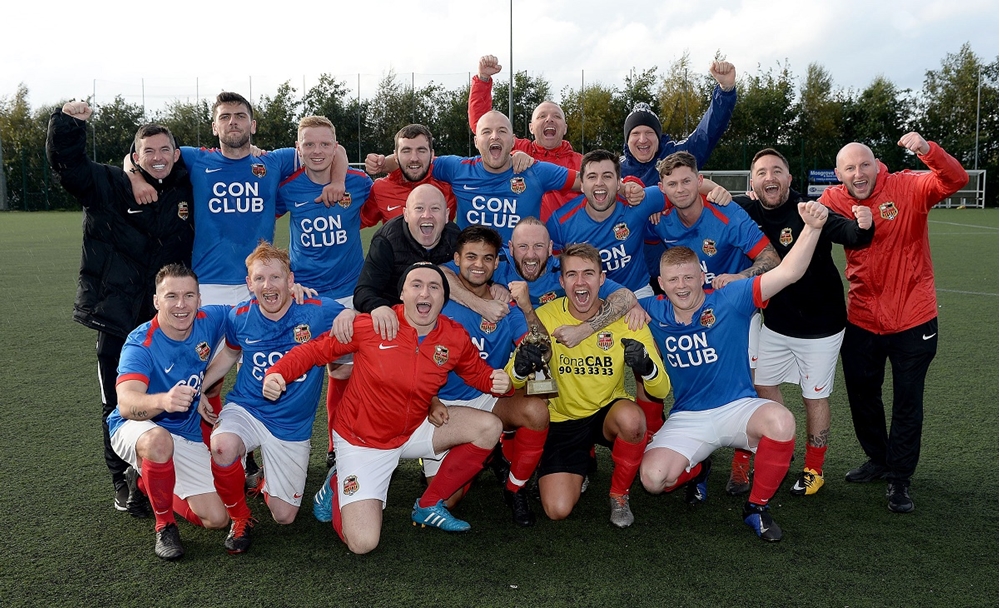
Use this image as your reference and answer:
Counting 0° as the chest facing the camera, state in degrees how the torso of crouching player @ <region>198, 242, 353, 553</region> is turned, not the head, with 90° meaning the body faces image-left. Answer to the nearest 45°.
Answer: approximately 0°

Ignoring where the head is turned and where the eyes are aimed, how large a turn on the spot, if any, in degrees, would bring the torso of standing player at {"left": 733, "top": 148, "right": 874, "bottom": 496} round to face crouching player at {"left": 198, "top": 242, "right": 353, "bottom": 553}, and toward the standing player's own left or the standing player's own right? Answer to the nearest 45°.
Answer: approximately 45° to the standing player's own right

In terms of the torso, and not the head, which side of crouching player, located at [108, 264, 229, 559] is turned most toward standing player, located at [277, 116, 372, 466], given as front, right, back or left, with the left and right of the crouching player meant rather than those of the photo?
left

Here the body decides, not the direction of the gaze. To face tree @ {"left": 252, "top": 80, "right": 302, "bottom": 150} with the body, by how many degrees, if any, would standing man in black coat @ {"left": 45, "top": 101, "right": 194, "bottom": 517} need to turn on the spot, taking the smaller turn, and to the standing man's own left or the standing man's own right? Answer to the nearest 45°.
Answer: approximately 135° to the standing man's own left

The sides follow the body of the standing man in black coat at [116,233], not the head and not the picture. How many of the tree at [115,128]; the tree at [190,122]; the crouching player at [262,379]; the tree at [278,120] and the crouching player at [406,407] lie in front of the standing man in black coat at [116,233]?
2

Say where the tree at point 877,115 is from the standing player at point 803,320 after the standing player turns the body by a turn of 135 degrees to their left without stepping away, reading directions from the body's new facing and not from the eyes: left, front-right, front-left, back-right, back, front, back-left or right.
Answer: front-left

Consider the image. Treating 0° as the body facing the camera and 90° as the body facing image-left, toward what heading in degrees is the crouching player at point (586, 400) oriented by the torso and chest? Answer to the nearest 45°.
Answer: approximately 0°

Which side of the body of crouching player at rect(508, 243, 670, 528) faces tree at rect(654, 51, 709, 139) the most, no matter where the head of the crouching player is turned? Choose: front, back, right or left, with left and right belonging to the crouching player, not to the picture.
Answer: back

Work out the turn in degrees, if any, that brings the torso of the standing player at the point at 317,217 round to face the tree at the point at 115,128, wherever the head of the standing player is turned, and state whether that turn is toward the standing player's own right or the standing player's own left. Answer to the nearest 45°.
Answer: approximately 180°

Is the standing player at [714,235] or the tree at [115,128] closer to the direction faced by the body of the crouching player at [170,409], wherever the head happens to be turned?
the standing player

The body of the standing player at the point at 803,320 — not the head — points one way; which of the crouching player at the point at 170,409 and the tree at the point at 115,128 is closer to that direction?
the crouching player
